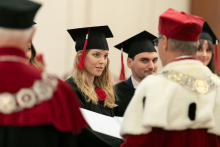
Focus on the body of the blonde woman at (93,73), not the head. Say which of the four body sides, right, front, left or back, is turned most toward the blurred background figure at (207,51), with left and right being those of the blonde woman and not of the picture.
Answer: left

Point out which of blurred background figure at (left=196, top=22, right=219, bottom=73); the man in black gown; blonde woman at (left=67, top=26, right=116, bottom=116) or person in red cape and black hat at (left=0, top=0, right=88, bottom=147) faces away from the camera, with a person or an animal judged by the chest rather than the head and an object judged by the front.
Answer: the person in red cape and black hat

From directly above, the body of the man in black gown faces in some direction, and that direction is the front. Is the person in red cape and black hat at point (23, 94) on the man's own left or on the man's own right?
on the man's own right

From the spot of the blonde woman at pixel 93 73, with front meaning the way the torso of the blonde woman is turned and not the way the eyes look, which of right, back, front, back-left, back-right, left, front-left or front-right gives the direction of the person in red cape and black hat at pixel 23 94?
front-right

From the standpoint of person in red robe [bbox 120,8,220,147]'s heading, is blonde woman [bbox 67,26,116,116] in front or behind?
in front

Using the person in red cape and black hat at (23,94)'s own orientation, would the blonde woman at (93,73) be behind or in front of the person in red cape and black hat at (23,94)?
in front

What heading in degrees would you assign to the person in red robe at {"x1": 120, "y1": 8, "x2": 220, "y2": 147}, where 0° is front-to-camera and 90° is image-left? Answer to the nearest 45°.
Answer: approximately 135°

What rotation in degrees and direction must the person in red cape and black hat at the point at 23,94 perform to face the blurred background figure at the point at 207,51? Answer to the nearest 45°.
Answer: approximately 45° to its right

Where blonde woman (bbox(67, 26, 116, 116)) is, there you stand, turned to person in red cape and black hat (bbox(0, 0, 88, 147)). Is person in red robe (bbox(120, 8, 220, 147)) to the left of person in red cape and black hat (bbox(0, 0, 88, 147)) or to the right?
left

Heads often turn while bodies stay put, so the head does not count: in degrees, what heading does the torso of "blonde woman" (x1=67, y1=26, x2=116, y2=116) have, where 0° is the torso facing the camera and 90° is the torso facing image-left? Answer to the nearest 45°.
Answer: approximately 315°

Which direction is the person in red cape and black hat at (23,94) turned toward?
away from the camera

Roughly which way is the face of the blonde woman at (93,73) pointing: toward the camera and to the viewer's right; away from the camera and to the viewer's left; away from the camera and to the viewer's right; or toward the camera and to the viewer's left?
toward the camera and to the viewer's right

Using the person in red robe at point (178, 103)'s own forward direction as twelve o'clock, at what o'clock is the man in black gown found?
The man in black gown is roughly at 1 o'clock from the person in red robe.
